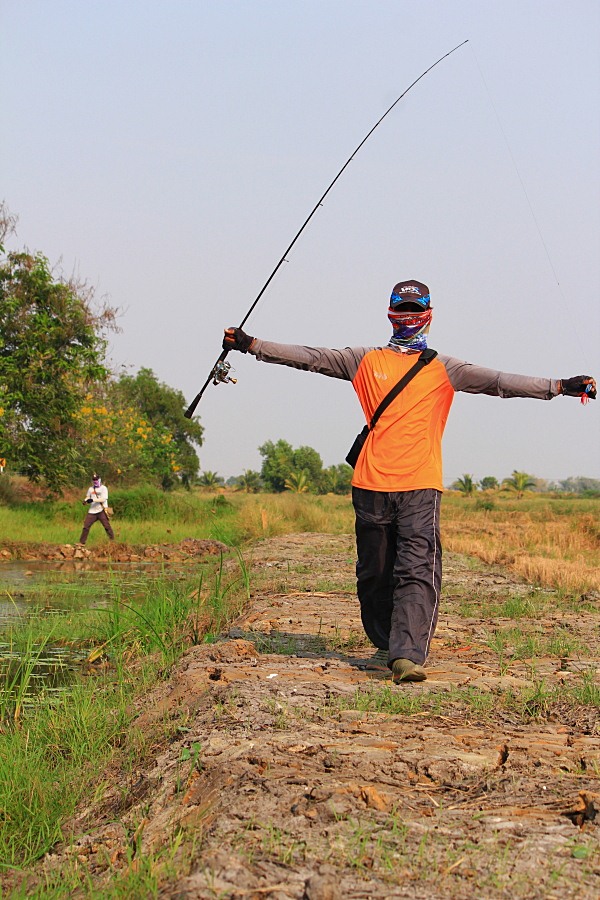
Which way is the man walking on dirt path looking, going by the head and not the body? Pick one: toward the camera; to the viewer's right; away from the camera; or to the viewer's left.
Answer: toward the camera

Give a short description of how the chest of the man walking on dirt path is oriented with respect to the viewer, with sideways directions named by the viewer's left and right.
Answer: facing the viewer

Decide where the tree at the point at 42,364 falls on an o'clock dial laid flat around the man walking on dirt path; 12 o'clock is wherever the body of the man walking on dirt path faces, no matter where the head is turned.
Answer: The tree is roughly at 5 o'clock from the man walking on dirt path.

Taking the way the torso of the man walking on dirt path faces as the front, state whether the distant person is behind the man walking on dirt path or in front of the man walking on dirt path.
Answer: behind
